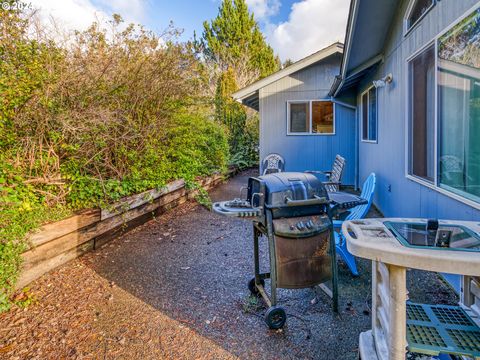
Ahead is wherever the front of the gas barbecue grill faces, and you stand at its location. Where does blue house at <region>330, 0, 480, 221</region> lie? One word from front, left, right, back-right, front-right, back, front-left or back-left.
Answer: left

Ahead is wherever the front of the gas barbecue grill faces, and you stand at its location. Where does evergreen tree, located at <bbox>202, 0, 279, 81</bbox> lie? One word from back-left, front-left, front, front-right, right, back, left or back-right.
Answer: back-left

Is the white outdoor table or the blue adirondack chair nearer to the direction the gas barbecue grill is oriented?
the white outdoor table

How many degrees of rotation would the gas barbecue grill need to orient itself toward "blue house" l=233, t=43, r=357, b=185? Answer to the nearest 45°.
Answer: approximately 135° to its left

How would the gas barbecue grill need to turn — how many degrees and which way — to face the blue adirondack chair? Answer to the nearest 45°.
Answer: approximately 90° to its left

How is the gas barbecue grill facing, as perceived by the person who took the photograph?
facing the viewer and to the right of the viewer
